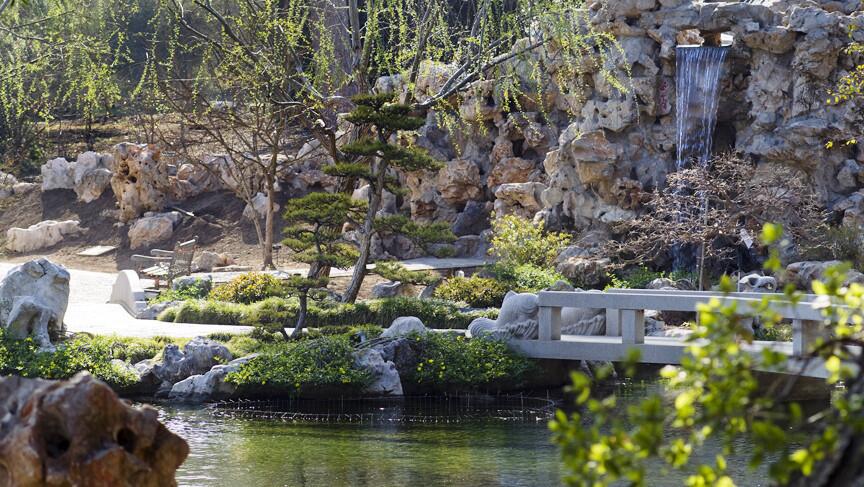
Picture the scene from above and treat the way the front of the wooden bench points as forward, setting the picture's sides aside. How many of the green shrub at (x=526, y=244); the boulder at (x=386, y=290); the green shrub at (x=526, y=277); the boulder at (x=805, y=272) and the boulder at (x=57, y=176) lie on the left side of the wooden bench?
4

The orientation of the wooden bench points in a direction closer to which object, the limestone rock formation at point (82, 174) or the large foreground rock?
the large foreground rock

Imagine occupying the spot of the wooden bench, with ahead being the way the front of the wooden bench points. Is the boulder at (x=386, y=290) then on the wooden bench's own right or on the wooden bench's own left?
on the wooden bench's own left

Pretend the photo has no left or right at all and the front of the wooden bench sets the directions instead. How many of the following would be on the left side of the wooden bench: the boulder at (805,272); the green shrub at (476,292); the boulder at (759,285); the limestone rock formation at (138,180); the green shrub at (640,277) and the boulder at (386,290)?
5

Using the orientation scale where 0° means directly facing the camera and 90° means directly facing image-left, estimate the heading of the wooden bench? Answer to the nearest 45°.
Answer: approximately 45°

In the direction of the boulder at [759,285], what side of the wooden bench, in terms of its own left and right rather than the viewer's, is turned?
left

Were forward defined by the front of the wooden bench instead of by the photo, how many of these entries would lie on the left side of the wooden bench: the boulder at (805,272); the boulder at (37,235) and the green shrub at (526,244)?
2

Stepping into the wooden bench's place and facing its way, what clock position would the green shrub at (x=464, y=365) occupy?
The green shrub is roughly at 10 o'clock from the wooden bench.

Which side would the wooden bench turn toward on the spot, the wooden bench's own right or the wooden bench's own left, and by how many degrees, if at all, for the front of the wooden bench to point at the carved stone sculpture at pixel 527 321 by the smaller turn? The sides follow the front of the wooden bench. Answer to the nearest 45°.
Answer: approximately 90° to the wooden bench's own left

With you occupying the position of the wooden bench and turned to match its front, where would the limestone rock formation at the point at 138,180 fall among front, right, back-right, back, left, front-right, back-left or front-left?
back-right

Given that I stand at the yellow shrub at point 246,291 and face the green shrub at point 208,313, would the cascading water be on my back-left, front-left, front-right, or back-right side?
back-left

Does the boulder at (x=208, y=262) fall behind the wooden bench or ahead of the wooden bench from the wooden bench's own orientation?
behind

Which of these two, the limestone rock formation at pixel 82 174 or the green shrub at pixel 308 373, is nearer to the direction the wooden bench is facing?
the green shrub

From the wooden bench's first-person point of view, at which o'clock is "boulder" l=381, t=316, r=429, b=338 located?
The boulder is roughly at 7 o'clock from the wooden bench.
